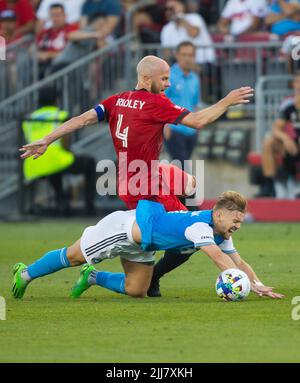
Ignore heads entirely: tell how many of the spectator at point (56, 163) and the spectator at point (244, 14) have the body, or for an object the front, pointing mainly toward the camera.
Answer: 1

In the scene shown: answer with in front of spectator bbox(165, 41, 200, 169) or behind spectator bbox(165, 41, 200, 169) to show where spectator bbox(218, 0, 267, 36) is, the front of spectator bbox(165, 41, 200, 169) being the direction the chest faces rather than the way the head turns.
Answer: behind

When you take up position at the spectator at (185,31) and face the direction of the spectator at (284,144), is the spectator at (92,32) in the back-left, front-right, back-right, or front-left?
back-right

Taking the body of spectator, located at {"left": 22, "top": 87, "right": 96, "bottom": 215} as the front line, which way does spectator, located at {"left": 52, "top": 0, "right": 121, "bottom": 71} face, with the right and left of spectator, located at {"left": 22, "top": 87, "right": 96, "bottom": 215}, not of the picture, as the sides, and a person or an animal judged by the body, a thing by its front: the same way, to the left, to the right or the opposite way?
the opposite way

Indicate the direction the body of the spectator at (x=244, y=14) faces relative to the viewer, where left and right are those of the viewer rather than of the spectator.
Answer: facing the viewer

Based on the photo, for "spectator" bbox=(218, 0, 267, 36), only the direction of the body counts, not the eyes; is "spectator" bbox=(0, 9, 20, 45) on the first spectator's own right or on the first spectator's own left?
on the first spectator's own right

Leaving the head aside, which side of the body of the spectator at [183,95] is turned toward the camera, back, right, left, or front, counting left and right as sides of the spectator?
front

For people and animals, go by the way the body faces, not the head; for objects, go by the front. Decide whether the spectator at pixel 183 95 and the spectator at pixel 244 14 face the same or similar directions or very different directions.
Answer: same or similar directions

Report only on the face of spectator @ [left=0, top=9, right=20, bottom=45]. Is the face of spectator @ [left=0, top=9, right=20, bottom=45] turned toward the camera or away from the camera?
toward the camera

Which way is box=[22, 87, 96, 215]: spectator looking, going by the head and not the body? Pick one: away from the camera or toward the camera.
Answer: away from the camera

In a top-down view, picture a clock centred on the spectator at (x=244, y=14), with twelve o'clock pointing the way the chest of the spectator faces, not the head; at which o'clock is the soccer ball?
The soccer ball is roughly at 12 o'clock from the spectator.

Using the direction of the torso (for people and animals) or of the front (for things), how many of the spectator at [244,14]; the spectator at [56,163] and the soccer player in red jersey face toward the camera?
1

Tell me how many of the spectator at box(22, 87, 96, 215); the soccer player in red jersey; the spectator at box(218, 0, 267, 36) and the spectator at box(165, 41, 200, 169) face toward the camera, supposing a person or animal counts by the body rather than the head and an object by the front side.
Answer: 2

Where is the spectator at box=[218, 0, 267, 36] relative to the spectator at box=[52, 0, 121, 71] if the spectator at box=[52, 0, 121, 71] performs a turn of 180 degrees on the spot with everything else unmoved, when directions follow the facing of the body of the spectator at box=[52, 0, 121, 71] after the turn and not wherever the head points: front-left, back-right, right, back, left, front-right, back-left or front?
front-right

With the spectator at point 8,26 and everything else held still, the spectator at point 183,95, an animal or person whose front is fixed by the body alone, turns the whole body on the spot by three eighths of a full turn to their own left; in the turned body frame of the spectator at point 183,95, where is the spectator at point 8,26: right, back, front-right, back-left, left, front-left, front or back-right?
left
